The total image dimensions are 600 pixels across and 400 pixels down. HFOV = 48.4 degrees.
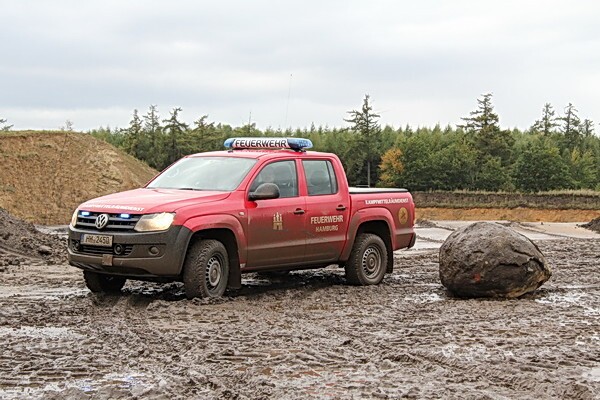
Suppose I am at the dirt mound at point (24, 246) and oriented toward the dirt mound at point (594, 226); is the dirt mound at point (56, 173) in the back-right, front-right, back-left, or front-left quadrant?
front-left

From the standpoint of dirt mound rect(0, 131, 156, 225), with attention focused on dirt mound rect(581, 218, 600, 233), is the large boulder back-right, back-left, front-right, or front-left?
front-right

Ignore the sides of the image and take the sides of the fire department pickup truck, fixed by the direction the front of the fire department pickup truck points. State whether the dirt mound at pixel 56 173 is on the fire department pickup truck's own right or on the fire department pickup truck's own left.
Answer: on the fire department pickup truck's own right

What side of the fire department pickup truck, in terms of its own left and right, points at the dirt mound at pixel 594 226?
back

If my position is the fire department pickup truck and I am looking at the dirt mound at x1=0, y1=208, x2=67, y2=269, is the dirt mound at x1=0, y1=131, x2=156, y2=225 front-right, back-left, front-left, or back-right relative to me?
front-right

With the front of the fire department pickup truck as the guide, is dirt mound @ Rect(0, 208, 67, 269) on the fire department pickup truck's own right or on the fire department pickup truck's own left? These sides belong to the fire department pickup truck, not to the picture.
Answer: on the fire department pickup truck's own right

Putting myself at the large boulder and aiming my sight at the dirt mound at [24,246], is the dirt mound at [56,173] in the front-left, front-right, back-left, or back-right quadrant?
front-right

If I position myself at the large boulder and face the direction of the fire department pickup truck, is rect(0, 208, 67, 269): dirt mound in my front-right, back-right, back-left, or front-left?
front-right

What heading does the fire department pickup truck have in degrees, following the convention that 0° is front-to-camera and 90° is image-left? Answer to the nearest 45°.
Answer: approximately 45°

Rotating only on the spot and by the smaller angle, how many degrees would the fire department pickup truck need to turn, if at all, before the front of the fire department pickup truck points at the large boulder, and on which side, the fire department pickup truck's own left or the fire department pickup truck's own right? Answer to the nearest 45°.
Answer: approximately 135° to the fire department pickup truck's own left
